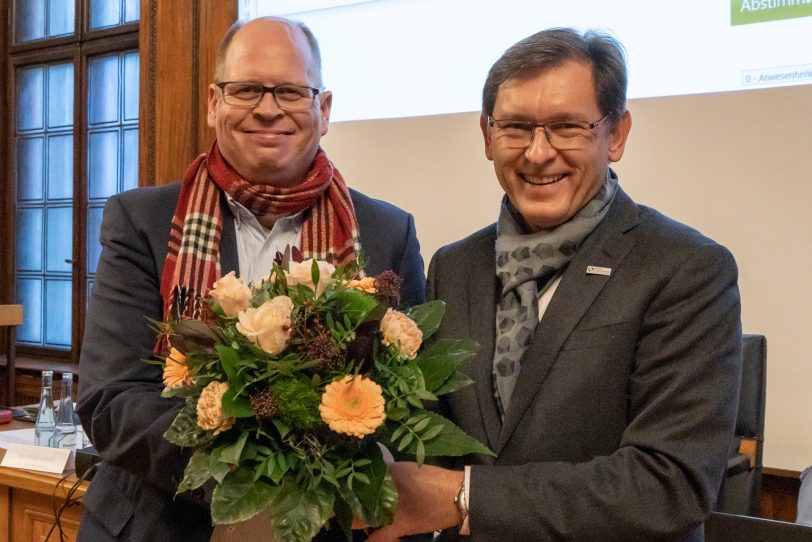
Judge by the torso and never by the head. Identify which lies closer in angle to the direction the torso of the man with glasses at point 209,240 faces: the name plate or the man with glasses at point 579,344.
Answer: the man with glasses

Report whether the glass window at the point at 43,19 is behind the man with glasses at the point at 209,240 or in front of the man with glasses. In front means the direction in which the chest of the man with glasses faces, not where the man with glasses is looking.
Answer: behind

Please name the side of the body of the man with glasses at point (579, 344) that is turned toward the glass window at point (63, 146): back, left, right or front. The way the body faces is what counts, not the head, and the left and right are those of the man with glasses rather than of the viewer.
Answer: right

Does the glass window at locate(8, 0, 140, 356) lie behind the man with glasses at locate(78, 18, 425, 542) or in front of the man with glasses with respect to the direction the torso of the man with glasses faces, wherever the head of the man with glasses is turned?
behind

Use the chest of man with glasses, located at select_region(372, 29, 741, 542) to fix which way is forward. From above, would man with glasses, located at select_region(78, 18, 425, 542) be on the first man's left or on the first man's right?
on the first man's right

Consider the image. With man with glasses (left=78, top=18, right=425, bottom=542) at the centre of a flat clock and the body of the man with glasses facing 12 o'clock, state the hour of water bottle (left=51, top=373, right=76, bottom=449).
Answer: The water bottle is roughly at 5 o'clock from the man with glasses.

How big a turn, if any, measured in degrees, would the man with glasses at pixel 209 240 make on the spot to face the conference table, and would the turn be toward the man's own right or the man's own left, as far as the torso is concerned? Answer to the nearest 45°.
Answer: approximately 135° to the man's own right

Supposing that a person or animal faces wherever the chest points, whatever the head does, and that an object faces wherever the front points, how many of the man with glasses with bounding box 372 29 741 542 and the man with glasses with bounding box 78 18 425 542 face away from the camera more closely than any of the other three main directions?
0

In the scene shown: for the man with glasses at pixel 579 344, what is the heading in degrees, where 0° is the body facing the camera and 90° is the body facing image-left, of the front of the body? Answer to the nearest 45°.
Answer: approximately 45°

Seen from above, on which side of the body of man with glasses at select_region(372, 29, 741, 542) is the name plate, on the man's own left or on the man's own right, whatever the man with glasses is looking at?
on the man's own right

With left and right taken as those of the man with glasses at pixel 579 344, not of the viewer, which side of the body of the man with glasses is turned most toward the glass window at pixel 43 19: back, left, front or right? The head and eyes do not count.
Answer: right

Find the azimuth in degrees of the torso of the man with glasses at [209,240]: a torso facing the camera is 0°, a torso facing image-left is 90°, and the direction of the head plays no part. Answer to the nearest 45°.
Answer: approximately 0°
